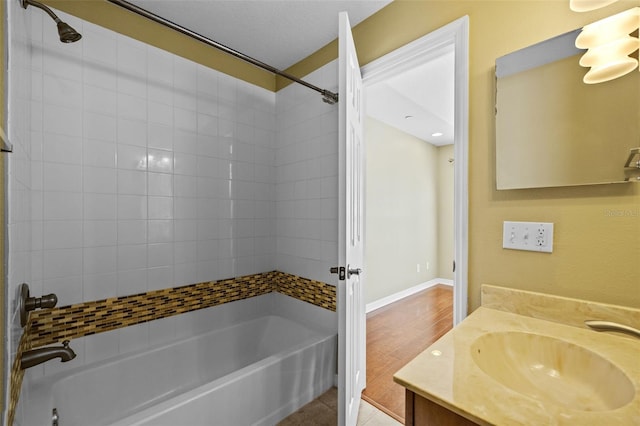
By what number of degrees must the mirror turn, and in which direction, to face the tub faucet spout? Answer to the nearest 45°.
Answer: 0° — it already faces it

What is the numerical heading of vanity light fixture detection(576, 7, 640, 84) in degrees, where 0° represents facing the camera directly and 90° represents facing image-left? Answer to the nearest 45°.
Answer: approximately 45°

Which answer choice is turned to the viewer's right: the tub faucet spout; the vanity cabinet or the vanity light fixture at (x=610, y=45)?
the tub faucet spout

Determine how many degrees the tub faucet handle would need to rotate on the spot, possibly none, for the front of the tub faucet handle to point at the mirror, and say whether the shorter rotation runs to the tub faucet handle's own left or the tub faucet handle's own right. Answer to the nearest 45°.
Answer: approximately 45° to the tub faucet handle's own right

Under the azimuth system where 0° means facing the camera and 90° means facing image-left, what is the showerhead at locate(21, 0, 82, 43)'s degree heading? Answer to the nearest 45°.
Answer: approximately 270°

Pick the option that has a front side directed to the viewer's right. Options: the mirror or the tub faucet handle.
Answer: the tub faucet handle

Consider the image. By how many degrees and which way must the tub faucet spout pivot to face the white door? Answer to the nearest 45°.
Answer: approximately 45° to its right

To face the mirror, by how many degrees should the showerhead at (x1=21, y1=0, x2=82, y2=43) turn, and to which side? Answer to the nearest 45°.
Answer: approximately 45° to its right

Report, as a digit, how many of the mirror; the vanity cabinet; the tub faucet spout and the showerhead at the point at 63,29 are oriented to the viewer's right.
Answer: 2

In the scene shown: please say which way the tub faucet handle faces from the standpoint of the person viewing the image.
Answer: facing to the right of the viewer

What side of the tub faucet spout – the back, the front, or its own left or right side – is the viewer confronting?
right
